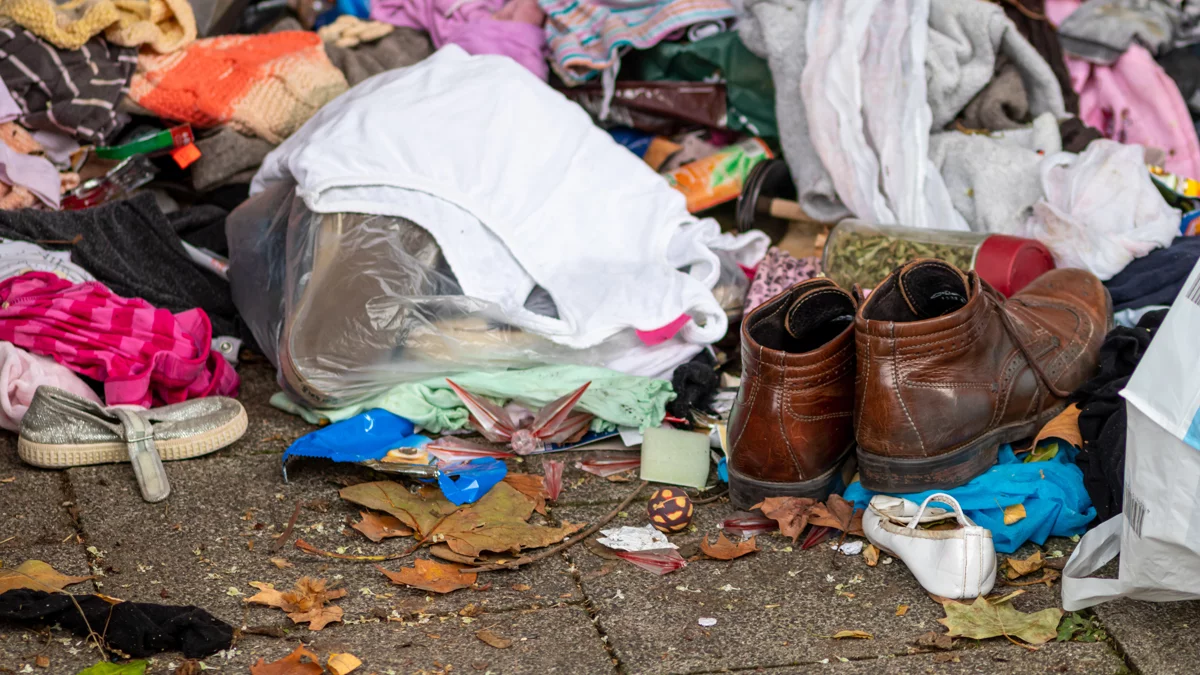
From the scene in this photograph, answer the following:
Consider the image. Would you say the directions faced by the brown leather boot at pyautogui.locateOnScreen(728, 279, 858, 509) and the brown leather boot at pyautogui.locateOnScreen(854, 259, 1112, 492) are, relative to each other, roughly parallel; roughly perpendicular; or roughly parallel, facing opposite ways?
roughly parallel

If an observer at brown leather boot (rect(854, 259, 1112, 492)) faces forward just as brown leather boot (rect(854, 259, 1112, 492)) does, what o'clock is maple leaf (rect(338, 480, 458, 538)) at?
The maple leaf is roughly at 7 o'clock from the brown leather boot.

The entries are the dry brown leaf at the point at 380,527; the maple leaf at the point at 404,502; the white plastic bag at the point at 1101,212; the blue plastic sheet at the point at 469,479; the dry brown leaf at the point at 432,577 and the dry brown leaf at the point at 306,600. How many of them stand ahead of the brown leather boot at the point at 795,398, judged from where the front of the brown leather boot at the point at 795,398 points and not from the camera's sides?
1

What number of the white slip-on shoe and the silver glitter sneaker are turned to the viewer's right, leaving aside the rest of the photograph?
1

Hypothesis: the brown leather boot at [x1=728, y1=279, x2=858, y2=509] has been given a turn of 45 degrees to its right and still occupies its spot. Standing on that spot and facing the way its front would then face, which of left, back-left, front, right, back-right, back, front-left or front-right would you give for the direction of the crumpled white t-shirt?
back-left

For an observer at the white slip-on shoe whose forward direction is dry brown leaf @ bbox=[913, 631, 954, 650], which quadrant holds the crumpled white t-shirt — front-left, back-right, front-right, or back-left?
back-right

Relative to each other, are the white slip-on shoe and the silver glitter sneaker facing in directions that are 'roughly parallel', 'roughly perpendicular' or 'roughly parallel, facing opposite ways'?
roughly perpendicular
